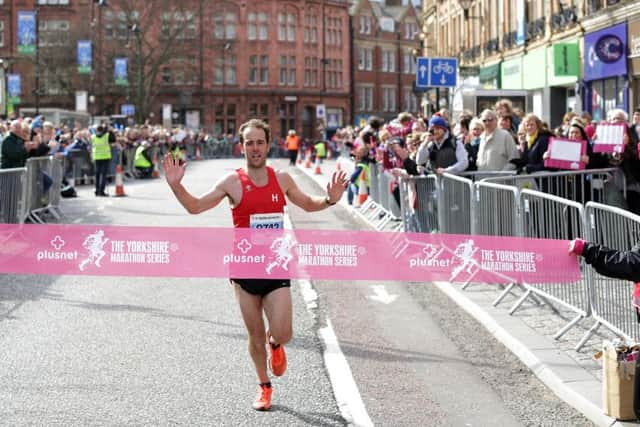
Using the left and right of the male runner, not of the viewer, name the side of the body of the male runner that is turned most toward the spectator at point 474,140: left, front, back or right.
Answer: back

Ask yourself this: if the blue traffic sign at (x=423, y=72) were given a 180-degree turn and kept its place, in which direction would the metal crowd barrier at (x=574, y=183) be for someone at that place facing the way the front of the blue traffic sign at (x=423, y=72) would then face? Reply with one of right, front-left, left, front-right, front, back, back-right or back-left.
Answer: back

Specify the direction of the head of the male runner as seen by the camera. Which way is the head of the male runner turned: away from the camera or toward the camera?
toward the camera

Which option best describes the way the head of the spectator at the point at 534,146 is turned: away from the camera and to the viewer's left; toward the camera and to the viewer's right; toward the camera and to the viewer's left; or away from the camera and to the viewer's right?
toward the camera and to the viewer's left

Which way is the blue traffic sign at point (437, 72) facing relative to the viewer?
toward the camera

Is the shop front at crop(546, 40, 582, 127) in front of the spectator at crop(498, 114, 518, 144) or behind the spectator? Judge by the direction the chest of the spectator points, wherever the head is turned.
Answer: behind

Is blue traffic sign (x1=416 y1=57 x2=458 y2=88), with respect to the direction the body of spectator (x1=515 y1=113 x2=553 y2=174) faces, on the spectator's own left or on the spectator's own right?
on the spectator's own right

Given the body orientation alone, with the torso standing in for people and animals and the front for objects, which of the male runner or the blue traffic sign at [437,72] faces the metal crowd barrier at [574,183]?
the blue traffic sign

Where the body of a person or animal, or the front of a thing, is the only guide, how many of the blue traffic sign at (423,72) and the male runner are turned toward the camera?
2

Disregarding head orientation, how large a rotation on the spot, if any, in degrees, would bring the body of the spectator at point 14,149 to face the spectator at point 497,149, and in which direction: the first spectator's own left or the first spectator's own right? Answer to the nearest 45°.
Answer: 0° — they already face them

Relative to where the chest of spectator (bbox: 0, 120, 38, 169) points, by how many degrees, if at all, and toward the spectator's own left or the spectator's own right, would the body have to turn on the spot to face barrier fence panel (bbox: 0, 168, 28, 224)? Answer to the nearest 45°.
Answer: approximately 45° to the spectator's own right

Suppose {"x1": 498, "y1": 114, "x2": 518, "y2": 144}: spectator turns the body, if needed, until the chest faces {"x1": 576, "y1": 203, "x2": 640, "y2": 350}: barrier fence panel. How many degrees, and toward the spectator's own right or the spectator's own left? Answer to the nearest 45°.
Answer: approximately 45° to the spectator's own left
